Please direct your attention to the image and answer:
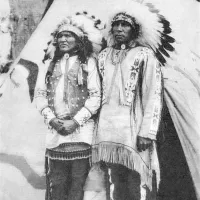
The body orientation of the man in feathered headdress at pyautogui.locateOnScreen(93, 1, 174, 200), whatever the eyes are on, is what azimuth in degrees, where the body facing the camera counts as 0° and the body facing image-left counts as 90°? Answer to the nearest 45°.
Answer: approximately 45°

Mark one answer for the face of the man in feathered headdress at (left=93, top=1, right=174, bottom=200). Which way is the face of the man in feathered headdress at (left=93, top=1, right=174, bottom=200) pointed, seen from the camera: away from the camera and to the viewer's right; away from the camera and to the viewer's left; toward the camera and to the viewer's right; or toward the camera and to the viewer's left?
toward the camera and to the viewer's left
